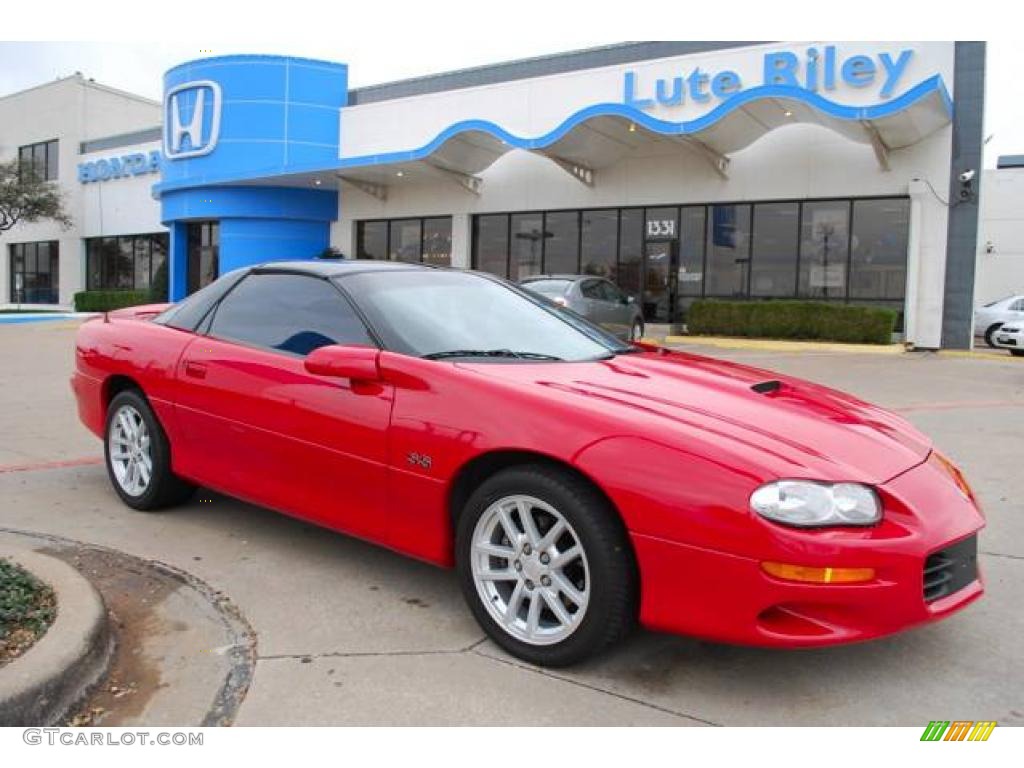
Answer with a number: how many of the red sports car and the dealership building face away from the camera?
0

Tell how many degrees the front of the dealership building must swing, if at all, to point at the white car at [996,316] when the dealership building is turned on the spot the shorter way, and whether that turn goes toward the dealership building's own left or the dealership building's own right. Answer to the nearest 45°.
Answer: approximately 135° to the dealership building's own left

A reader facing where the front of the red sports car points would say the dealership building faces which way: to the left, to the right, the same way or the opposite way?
to the right

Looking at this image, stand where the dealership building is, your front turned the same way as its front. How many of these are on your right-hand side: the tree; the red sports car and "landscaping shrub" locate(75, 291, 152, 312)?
2

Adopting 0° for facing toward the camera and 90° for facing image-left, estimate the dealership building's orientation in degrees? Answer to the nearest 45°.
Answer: approximately 45°

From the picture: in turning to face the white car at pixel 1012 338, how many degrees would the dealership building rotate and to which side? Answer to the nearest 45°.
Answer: approximately 135° to its left

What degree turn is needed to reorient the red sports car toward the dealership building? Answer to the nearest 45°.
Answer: approximately 135° to its left

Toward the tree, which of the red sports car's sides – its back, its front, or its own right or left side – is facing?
back

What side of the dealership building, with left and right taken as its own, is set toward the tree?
right

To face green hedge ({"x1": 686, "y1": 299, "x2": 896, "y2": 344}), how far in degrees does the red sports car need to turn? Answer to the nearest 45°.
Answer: approximately 135° to its left

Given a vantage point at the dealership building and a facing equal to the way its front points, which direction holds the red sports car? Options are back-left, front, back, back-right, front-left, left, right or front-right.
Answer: front-left

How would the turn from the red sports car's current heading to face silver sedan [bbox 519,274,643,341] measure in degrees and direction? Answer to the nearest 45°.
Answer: approximately 135° to its left
